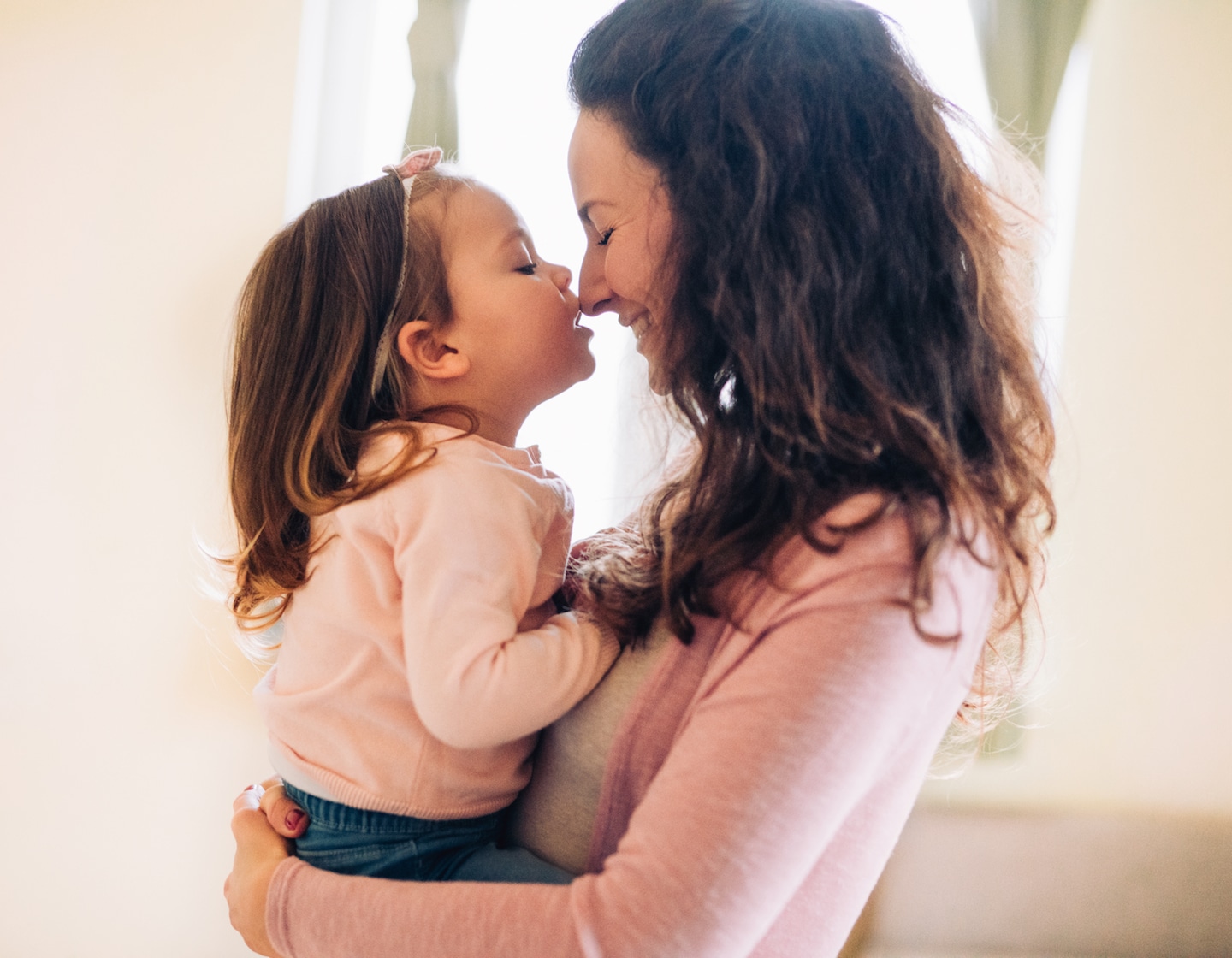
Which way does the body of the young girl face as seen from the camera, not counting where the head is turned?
to the viewer's right

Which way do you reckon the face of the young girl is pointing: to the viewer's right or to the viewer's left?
to the viewer's right

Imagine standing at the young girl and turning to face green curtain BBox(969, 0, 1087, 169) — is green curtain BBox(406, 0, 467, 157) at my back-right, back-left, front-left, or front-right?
front-left

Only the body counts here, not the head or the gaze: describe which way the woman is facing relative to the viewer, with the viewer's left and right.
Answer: facing to the left of the viewer

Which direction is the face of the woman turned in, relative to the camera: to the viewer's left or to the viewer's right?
to the viewer's left
